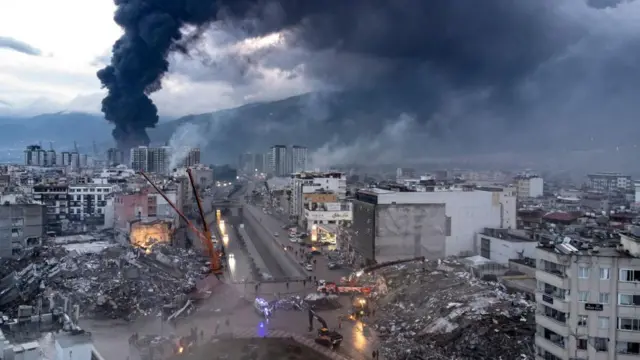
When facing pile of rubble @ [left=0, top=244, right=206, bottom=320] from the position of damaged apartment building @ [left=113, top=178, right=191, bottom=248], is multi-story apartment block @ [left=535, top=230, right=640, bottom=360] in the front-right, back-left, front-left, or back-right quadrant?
front-left

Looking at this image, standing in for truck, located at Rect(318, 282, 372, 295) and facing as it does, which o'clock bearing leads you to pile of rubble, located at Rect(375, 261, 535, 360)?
The pile of rubble is roughly at 8 o'clock from the truck.

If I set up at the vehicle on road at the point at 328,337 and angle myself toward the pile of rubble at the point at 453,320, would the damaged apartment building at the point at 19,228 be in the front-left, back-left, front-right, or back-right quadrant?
back-left

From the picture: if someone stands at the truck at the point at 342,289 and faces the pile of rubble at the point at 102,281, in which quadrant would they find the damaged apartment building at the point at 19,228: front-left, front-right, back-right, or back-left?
front-right

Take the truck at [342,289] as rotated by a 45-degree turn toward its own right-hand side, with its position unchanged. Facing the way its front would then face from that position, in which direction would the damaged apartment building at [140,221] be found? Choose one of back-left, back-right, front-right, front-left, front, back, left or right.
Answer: front

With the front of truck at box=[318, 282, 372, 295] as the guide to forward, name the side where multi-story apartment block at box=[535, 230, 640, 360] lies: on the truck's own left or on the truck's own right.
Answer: on the truck's own left

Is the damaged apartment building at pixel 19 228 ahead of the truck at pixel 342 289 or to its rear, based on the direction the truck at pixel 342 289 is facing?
ahead

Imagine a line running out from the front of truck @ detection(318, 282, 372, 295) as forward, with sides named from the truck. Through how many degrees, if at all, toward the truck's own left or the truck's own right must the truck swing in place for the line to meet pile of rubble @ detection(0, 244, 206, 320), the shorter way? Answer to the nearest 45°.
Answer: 0° — it already faces it

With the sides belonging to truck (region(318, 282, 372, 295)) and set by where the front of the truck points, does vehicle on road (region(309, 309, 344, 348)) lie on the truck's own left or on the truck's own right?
on the truck's own left

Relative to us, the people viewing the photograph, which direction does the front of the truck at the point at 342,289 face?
facing to the left of the viewer
